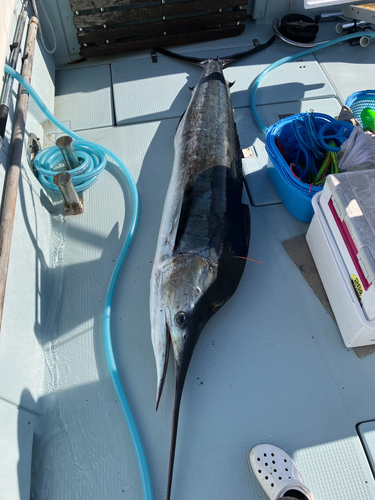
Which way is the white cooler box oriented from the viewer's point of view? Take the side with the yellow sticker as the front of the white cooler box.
to the viewer's left

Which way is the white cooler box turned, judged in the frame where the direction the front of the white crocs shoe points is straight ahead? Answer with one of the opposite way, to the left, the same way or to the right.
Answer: to the left

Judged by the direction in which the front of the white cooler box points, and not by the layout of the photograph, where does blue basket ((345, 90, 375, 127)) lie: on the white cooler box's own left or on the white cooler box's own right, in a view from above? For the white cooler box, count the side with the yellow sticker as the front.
on the white cooler box's own right

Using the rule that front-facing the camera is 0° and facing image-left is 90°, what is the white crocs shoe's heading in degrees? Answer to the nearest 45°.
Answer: approximately 135°

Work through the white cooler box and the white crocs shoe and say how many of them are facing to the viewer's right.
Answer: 0

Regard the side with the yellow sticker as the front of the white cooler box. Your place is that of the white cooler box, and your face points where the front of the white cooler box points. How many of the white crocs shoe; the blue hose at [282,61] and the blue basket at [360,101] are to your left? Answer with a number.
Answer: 1

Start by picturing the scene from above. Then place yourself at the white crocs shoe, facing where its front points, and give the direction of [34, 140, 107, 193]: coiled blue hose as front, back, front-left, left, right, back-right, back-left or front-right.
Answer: front-left

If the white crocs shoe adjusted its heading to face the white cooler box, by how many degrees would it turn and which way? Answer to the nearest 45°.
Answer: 0° — it already faces it

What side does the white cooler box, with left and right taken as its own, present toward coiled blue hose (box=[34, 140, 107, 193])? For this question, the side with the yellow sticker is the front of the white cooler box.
front

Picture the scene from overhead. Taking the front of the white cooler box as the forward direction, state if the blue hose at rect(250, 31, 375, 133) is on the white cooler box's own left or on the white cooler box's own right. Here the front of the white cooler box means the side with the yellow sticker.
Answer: on the white cooler box's own right

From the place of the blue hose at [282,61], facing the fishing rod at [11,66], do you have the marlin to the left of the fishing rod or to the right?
left

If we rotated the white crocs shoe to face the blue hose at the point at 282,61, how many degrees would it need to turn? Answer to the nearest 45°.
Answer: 0° — it already faces it
